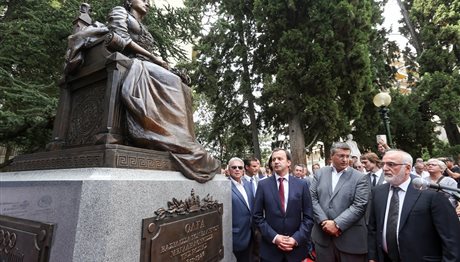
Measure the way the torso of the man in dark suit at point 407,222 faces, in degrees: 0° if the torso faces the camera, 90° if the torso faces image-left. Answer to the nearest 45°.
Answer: approximately 45°

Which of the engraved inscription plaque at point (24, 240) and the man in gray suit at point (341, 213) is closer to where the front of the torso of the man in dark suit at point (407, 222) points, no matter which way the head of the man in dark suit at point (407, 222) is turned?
the engraved inscription plaque

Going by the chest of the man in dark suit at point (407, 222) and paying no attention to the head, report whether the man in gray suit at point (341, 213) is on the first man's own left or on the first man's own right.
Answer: on the first man's own right

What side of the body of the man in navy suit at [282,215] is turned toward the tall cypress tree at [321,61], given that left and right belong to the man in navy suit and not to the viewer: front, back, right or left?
back

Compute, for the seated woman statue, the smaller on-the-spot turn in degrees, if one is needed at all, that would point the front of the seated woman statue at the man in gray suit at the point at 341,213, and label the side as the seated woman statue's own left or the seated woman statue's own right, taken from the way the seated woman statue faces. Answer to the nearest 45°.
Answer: approximately 45° to the seated woman statue's own left

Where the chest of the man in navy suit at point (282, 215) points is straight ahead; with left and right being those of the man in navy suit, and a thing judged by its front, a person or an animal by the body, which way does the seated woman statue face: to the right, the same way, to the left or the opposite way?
to the left
